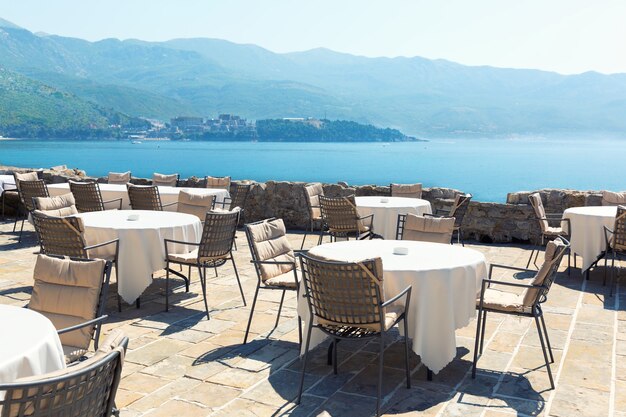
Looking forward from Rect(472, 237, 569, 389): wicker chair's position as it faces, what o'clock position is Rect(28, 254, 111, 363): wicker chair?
Rect(28, 254, 111, 363): wicker chair is roughly at 11 o'clock from Rect(472, 237, 569, 389): wicker chair.

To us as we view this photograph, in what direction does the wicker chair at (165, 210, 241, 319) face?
facing away from the viewer and to the left of the viewer

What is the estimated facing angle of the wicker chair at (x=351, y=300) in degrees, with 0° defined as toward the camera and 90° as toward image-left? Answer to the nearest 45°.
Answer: approximately 225°

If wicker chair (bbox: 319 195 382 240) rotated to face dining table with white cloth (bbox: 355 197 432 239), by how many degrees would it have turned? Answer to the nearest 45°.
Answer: approximately 45° to its right

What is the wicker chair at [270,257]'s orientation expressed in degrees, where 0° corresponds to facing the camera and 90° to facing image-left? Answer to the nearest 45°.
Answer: approximately 315°

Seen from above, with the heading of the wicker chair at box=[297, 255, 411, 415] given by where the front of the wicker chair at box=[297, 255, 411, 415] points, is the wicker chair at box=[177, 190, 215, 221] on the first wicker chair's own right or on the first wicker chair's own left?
on the first wicker chair's own left

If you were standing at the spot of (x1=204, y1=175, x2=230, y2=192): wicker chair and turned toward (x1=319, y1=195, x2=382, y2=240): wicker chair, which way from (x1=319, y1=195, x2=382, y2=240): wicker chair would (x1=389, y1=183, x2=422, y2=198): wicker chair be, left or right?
left

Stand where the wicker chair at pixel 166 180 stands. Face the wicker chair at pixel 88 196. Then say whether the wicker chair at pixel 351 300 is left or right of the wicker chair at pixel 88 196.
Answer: left
